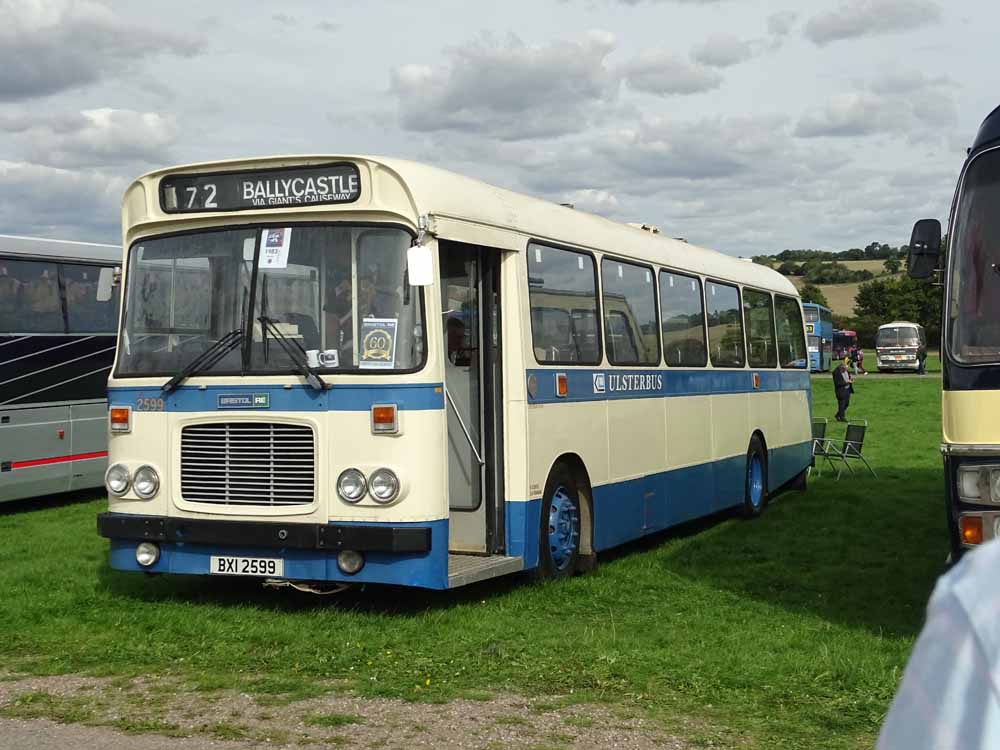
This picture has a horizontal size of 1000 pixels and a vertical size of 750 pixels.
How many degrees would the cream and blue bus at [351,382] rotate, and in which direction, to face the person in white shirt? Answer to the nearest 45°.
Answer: approximately 45° to its left

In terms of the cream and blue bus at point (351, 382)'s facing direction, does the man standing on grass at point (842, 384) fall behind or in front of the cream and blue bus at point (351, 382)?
behind

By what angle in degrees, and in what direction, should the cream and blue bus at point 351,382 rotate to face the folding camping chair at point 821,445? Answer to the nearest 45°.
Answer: approximately 180°

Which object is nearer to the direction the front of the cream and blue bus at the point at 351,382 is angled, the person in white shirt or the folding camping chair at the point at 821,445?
the person in white shirt

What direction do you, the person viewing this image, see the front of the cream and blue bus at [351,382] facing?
facing the viewer and to the left of the viewer

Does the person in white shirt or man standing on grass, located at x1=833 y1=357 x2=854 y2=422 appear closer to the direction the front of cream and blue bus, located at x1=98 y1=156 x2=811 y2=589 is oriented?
the person in white shirt
